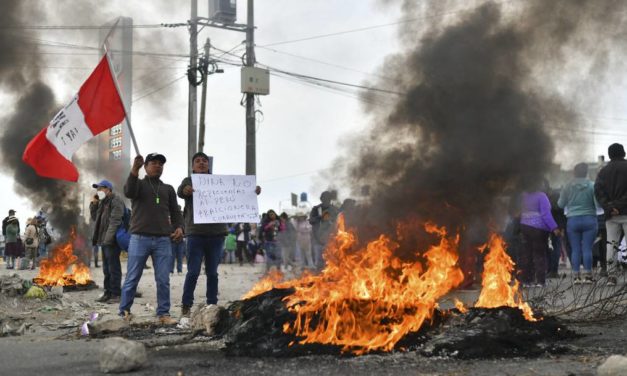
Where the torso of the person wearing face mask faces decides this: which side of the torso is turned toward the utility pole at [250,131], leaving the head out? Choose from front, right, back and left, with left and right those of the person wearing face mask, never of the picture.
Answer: back

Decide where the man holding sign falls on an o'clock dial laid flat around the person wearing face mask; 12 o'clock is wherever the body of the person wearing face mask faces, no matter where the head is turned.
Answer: The man holding sign is roughly at 10 o'clock from the person wearing face mask.

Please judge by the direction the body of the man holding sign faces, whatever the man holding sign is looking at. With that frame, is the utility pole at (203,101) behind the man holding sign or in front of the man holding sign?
behind

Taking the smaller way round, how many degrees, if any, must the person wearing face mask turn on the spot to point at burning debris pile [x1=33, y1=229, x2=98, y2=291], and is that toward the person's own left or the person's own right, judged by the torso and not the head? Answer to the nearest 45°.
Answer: approximately 135° to the person's own right

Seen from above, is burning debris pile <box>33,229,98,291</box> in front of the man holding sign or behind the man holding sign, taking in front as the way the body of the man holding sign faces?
behind

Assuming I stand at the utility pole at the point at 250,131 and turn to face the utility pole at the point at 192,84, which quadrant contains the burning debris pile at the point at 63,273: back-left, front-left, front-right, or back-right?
front-left

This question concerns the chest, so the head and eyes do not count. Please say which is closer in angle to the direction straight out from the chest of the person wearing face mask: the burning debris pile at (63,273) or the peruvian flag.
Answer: the peruvian flag

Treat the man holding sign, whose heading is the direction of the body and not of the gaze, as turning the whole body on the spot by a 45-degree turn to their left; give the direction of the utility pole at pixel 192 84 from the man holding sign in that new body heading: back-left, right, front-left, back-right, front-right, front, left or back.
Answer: back-left

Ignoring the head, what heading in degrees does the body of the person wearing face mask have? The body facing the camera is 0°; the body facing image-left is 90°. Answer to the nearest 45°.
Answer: approximately 45°

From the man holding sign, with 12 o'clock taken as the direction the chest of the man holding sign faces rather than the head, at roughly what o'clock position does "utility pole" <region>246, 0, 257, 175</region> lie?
The utility pole is roughly at 6 o'clock from the man holding sign.

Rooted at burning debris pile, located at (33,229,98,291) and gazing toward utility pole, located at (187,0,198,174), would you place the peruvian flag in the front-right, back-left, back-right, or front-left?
back-right

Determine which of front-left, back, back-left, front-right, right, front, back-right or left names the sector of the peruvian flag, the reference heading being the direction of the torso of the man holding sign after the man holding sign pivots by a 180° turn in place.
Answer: front-left

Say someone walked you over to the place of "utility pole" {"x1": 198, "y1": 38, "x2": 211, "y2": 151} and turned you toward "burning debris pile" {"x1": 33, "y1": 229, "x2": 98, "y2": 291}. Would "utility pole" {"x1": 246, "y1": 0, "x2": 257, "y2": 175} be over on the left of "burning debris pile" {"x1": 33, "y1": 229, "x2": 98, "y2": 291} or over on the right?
left
